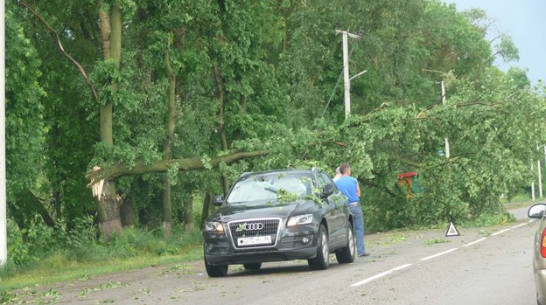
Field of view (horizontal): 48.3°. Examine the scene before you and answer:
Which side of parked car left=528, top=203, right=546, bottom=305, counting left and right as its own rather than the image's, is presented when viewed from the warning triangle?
front

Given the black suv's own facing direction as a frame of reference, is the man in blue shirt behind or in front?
behind

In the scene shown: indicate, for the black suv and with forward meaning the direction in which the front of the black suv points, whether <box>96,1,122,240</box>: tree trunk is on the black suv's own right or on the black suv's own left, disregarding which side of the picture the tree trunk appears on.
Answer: on the black suv's own right

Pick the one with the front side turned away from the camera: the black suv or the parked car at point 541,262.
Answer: the parked car

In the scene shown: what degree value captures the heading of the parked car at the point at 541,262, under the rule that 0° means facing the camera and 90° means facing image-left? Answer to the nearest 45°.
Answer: approximately 180°

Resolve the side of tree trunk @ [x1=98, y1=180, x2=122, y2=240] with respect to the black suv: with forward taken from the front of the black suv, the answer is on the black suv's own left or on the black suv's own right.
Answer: on the black suv's own right

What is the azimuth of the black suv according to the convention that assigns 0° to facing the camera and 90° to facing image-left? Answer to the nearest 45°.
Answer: approximately 45°

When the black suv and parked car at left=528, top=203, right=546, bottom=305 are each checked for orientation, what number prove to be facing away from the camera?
1

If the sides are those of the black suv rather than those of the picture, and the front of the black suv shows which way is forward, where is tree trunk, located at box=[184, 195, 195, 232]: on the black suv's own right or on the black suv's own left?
on the black suv's own right
